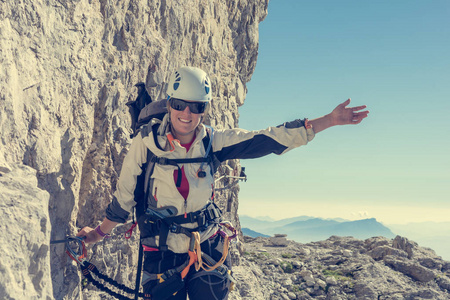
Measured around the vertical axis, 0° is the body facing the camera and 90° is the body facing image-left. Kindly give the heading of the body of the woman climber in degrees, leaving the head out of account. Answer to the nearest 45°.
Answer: approximately 0°
